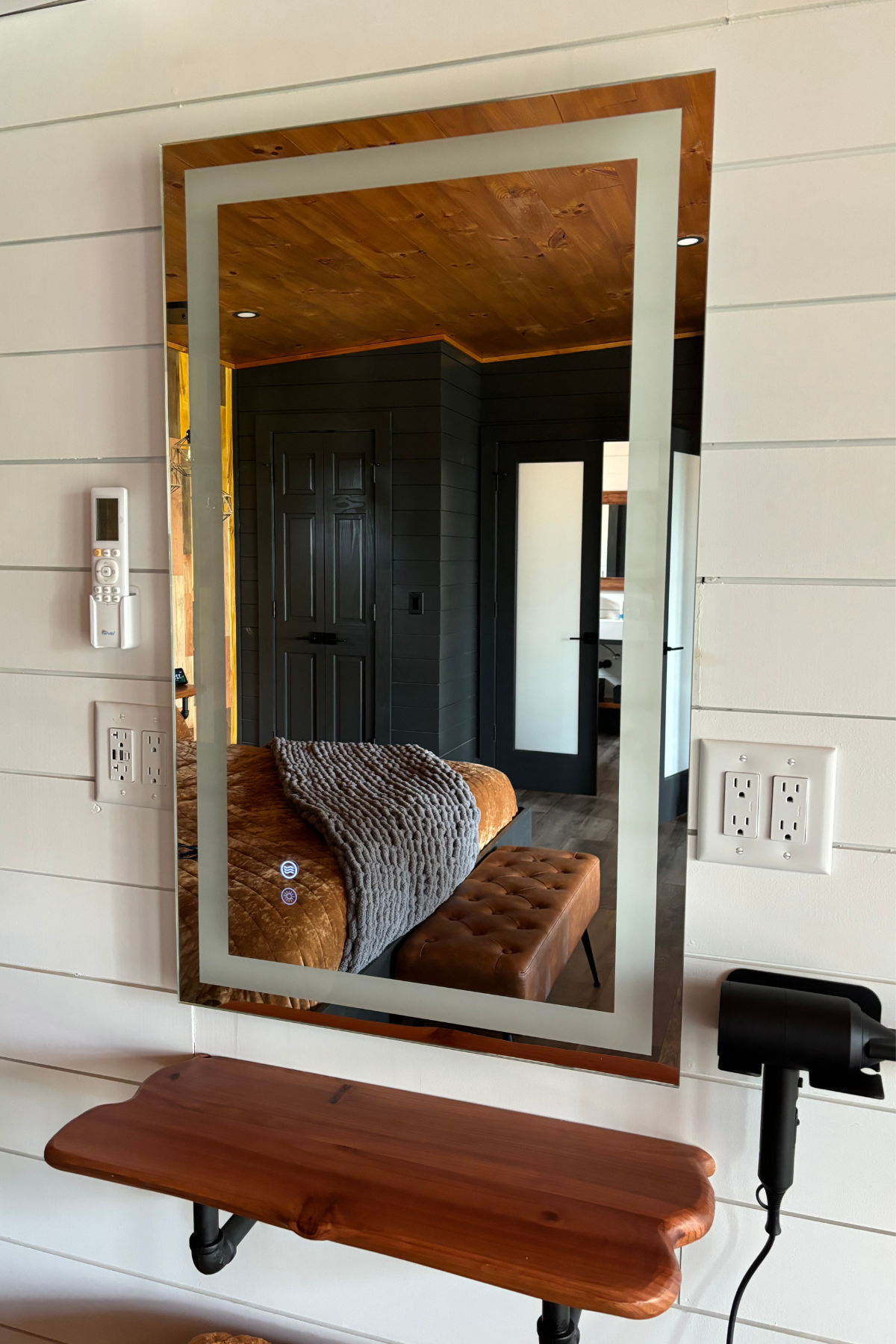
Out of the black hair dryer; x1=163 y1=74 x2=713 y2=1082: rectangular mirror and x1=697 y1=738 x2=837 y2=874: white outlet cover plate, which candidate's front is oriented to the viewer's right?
the black hair dryer

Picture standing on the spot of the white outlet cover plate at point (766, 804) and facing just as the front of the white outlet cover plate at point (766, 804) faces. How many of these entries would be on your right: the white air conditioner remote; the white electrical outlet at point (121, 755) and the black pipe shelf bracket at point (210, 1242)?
3

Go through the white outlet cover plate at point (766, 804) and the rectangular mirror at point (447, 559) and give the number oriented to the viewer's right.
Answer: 0

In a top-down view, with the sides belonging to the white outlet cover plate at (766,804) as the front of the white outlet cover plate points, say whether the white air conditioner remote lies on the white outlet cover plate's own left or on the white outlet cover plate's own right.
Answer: on the white outlet cover plate's own right

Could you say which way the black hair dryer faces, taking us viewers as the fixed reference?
facing to the right of the viewer

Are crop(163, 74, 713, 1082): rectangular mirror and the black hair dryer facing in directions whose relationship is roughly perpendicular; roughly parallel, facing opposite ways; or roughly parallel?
roughly perpendicular

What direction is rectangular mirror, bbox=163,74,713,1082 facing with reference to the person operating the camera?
facing the viewer and to the left of the viewer

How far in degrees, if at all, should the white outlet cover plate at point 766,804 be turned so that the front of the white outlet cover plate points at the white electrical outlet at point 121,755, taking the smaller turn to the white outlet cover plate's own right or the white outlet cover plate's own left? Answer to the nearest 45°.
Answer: approximately 90° to the white outlet cover plate's own right

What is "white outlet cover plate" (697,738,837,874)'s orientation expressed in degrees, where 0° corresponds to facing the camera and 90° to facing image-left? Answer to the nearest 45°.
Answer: approximately 0°

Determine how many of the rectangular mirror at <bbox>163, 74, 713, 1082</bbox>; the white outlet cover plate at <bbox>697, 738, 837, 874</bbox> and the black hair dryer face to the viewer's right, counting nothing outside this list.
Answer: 1
